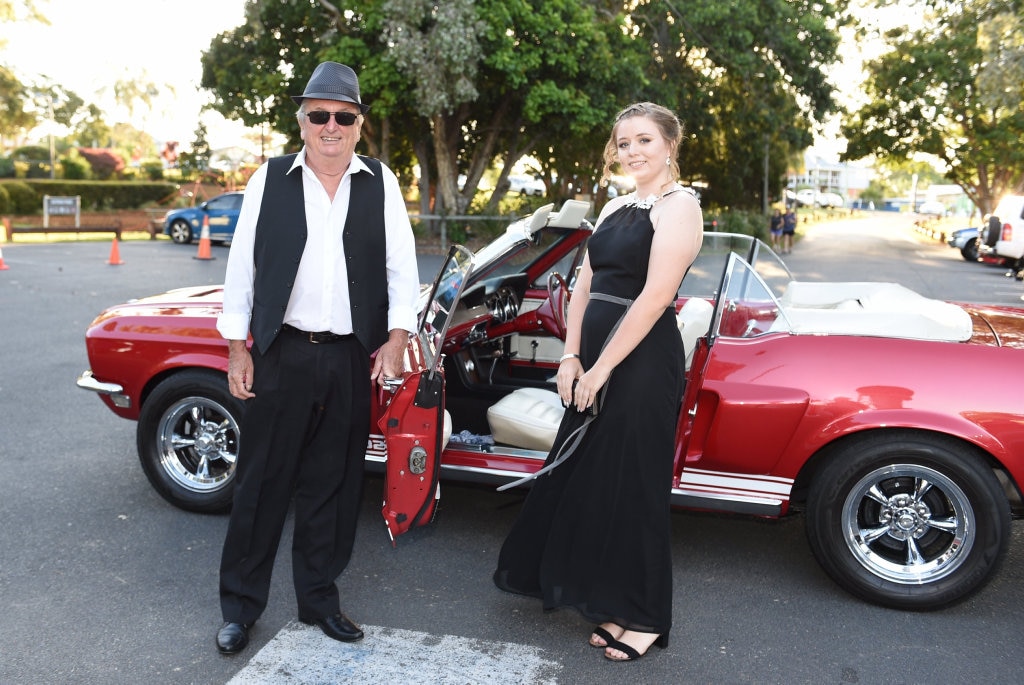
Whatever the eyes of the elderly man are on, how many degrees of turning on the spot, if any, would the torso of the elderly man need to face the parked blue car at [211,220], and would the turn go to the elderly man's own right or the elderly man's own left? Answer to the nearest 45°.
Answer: approximately 180°

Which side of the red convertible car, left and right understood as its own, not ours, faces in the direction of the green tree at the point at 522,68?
right

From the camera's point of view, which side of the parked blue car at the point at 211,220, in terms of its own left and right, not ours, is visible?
left

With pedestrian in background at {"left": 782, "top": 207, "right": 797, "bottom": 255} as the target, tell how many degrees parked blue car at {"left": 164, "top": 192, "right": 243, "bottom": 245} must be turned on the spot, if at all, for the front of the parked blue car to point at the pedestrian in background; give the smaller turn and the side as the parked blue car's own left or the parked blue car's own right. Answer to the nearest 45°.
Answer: approximately 180°

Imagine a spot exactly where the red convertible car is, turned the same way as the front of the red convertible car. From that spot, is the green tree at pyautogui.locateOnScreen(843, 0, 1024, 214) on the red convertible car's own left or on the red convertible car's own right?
on the red convertible car's own right

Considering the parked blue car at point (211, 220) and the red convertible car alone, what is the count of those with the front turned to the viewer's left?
2

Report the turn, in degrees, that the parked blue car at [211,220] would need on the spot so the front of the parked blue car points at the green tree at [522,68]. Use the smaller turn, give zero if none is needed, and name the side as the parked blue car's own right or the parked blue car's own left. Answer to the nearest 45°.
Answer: approximately 180°

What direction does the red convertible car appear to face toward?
to the viewer's left

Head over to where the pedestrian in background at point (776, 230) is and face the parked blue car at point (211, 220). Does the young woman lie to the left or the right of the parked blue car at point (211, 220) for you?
left

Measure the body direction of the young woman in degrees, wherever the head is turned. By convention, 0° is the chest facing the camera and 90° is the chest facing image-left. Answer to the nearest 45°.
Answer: approximately 45°
